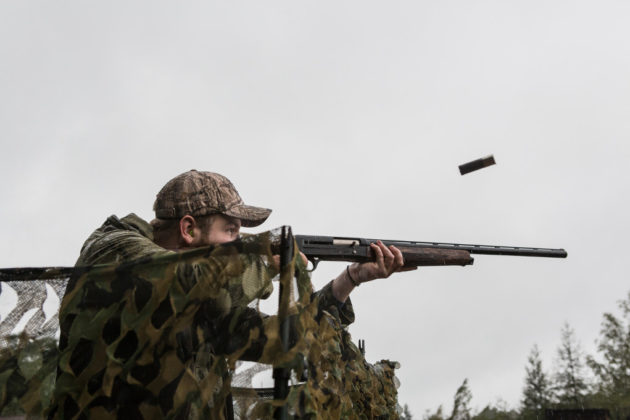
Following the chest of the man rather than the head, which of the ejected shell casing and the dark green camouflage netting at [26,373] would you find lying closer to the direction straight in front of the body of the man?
the ejected shell casing

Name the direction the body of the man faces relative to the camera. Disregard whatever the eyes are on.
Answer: to the viewer's right

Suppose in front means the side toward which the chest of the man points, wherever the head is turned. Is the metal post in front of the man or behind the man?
in front

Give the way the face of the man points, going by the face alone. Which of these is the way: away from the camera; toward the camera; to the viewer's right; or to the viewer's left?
to the viewer's right
